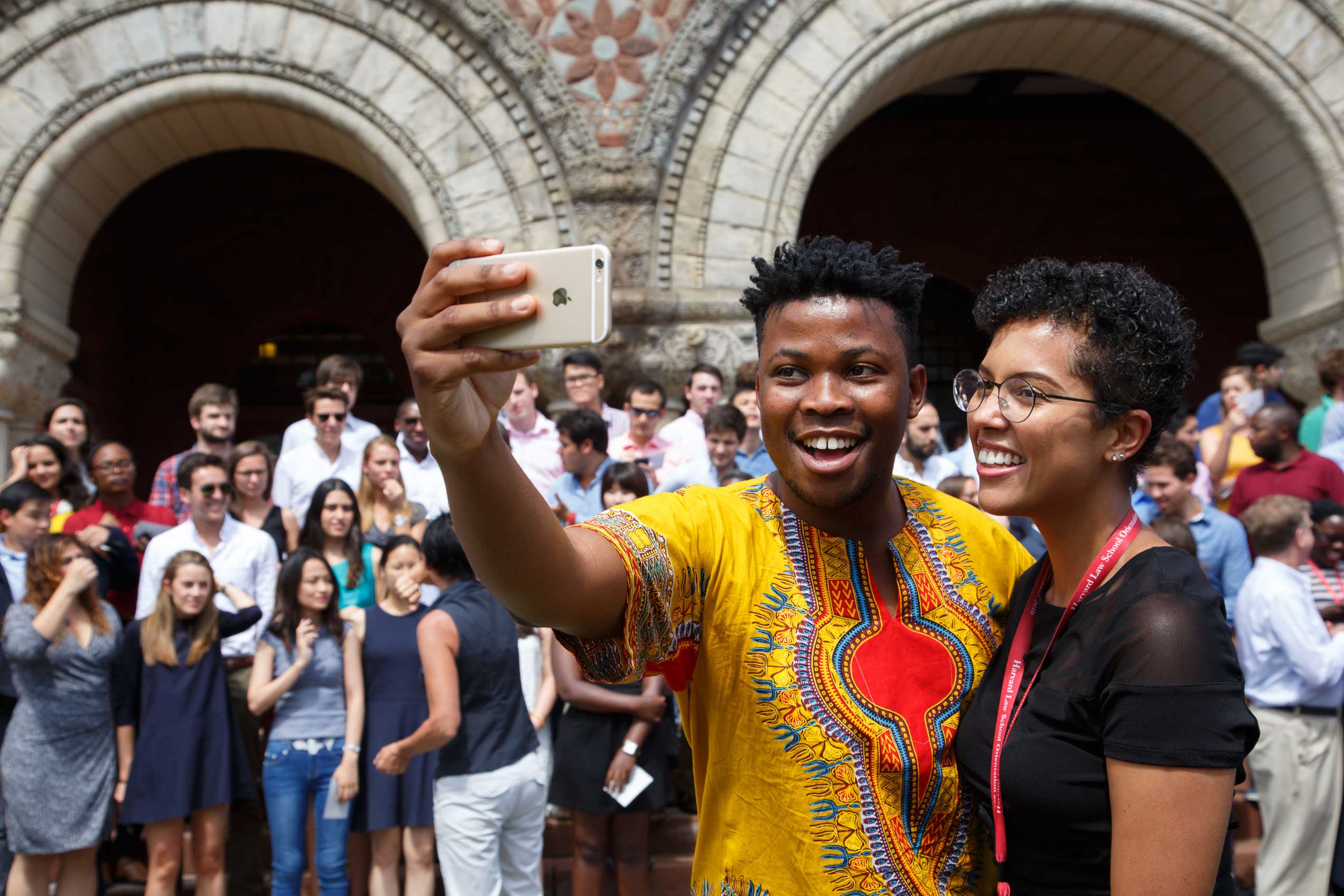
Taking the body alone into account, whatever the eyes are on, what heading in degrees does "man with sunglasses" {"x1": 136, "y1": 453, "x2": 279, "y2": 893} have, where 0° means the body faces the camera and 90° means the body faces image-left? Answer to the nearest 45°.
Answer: approximately 0°

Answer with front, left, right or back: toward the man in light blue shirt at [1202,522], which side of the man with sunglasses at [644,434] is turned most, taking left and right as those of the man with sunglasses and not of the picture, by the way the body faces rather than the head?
left

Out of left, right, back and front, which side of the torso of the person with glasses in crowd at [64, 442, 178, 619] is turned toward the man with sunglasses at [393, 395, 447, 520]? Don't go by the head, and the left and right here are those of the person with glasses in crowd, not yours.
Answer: left

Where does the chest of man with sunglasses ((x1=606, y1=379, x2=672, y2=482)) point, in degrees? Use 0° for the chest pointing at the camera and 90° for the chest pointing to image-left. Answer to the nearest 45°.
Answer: approximately 0°

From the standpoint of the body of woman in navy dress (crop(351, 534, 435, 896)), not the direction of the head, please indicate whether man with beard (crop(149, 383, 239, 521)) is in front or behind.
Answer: behind

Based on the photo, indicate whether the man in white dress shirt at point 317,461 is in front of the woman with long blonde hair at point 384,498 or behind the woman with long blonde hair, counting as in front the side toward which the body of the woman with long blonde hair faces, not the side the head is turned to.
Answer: behind

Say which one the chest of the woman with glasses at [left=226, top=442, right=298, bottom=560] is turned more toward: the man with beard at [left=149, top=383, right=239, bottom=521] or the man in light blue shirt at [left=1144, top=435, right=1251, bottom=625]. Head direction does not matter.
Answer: the man in light blue shirt

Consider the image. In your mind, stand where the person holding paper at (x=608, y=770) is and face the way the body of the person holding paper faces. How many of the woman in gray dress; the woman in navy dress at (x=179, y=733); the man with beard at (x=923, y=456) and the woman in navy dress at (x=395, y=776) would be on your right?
3

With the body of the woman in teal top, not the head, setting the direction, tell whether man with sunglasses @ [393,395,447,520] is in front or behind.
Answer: behind
